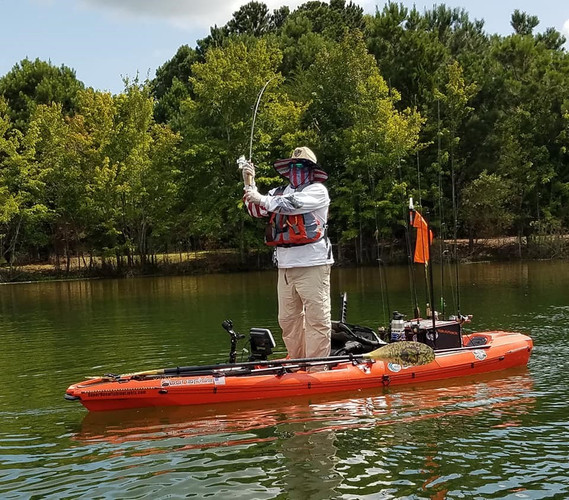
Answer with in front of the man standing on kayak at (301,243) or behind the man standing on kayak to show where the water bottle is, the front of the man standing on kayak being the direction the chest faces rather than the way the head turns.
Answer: behind

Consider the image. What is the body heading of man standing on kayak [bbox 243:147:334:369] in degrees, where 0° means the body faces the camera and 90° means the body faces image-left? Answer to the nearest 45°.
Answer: approximately 45°

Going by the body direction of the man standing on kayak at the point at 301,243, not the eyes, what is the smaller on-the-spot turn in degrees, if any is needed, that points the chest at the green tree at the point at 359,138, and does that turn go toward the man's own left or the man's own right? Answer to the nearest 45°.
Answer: approximately 135° to the man's own right

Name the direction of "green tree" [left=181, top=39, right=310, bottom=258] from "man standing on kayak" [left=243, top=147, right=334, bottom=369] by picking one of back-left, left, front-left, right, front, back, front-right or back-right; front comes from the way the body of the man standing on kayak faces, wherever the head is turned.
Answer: back-right
